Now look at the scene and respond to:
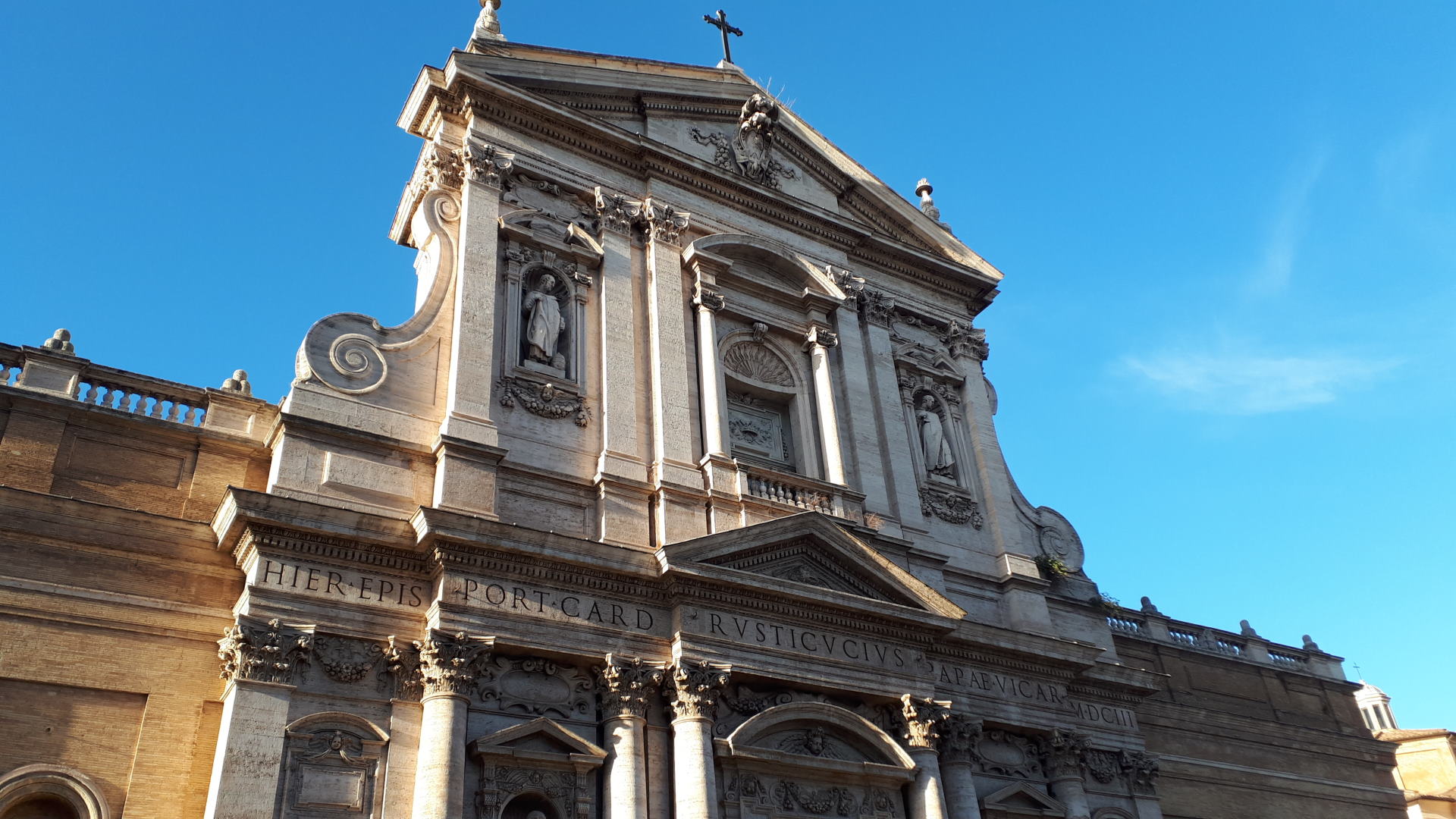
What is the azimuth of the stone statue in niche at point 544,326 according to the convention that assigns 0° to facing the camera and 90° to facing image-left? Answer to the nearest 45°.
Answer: approximately 315°

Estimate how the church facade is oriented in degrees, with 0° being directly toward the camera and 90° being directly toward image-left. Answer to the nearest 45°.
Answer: approximately 315°

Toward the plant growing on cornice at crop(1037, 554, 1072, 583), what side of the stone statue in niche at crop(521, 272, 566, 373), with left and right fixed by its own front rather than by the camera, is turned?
left
